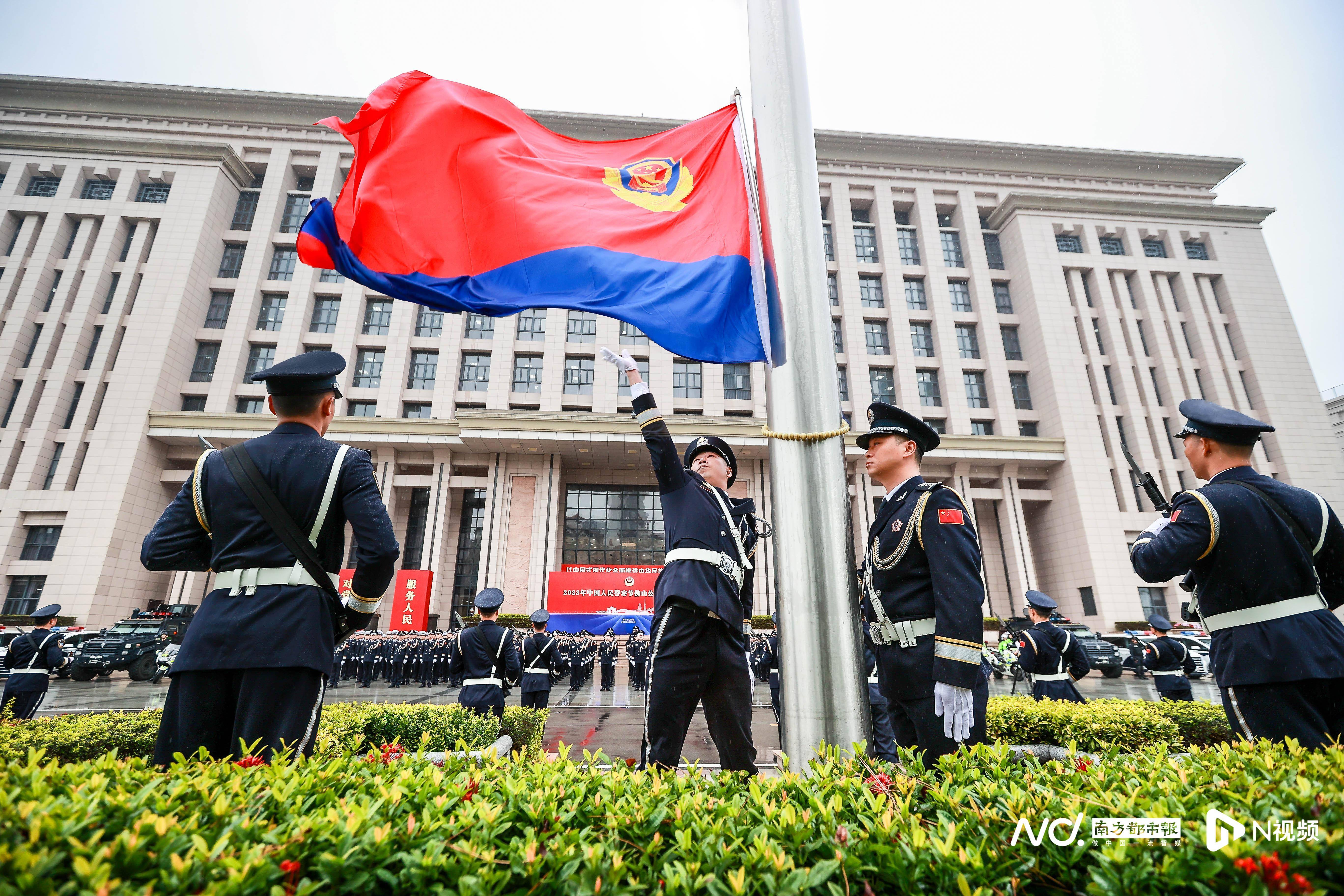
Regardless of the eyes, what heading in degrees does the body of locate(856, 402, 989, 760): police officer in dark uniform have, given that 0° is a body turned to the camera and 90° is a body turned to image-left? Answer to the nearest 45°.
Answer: approximately 90°

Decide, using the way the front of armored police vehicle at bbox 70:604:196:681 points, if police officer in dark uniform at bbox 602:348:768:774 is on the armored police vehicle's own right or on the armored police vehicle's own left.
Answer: on the armored police vehicle's own left

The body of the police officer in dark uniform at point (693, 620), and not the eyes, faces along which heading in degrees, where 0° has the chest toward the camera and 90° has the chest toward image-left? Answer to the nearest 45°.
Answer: approximately 315°

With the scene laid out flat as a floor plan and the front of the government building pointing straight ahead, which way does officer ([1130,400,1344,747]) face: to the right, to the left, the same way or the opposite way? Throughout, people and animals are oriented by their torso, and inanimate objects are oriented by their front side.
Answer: the opposite way

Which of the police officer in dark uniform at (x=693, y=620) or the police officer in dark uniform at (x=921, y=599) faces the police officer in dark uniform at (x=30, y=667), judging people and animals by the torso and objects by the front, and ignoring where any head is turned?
the police officer in dark uniform at (x=921, y=599)
